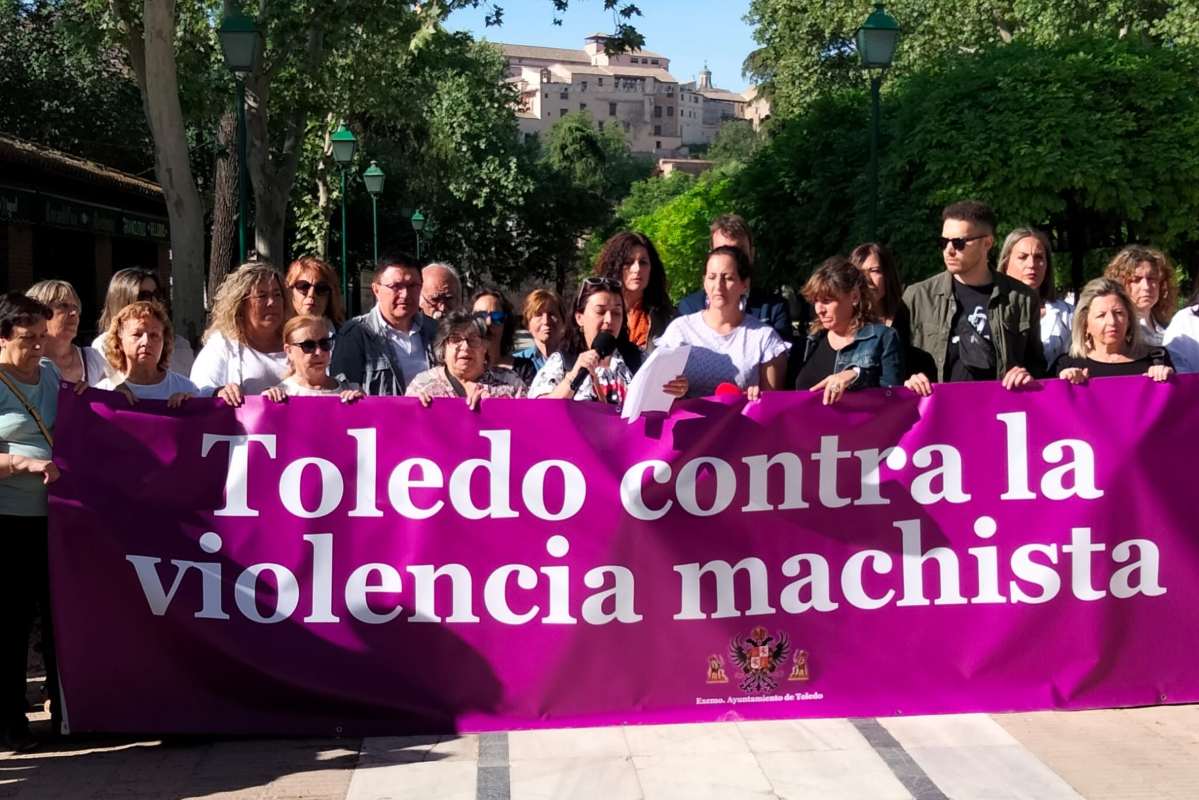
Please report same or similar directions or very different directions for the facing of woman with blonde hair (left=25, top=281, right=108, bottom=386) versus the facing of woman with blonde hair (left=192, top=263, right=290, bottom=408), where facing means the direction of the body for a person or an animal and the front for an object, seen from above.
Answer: same or similar directions

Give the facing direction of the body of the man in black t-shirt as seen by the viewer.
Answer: toward the camera

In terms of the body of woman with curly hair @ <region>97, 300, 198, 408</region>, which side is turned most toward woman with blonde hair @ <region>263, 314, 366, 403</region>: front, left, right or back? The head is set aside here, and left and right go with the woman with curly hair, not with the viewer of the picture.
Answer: left

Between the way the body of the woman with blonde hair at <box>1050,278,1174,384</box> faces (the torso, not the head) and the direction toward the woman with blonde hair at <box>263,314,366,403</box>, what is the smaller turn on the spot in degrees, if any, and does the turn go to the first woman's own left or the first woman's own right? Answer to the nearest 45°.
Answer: approximately 45° to the first woman's own right

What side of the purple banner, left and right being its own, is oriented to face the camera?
front

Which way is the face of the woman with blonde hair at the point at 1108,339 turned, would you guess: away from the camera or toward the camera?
toward the camera

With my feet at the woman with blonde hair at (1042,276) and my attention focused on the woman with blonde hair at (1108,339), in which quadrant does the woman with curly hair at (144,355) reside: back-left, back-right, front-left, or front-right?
front-right

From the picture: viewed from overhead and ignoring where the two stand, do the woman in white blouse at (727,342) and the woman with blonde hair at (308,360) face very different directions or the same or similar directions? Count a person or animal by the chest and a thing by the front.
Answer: same or similar directions

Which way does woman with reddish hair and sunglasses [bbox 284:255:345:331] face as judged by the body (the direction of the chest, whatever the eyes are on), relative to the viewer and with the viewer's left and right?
facing the viewer

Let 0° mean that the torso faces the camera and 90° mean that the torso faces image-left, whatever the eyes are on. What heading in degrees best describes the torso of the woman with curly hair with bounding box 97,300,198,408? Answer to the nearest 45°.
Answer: approximately 0°

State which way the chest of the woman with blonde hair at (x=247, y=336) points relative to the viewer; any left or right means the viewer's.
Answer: facing the viewer and to the right of the viewer
